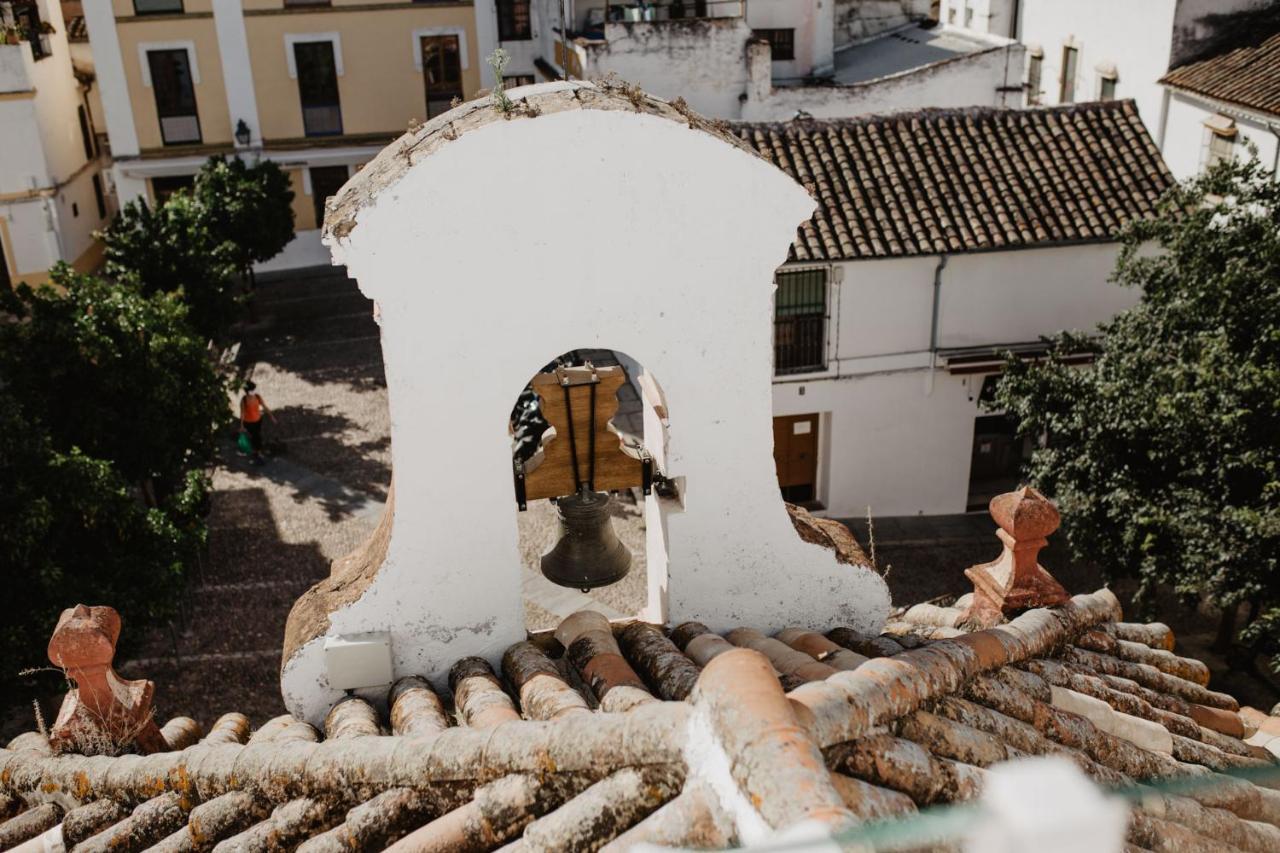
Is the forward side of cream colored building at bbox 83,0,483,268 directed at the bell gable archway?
yes

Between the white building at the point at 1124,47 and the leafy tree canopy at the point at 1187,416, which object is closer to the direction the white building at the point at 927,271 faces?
the leafy tree canopy

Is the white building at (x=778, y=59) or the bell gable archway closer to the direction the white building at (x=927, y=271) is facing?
the bell gable archway

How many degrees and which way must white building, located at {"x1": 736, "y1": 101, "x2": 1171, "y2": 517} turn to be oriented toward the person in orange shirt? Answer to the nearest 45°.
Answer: approximately 90° to its right

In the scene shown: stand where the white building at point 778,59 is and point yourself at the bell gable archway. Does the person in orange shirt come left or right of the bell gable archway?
right

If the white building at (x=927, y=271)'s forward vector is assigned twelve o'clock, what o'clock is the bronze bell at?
The bronze bell is roughly at 12 o'clock from the white building.

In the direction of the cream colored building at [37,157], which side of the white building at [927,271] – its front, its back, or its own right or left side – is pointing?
right

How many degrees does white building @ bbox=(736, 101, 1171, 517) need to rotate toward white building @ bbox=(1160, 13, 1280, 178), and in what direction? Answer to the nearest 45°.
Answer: approximately 135° to its left

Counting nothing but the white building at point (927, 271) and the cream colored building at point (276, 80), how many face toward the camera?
2

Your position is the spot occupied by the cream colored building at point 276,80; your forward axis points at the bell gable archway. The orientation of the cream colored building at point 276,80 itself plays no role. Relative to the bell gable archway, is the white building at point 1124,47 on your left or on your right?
left

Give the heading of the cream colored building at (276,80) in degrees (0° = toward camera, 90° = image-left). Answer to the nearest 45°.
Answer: approximately 0°

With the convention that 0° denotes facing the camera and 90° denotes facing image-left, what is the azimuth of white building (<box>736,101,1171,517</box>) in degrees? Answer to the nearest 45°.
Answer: approximately 0°

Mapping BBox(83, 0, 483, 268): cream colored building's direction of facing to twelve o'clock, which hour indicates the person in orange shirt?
The person in orange shirt is roughly at 12 o'clock from the cream colored building.
